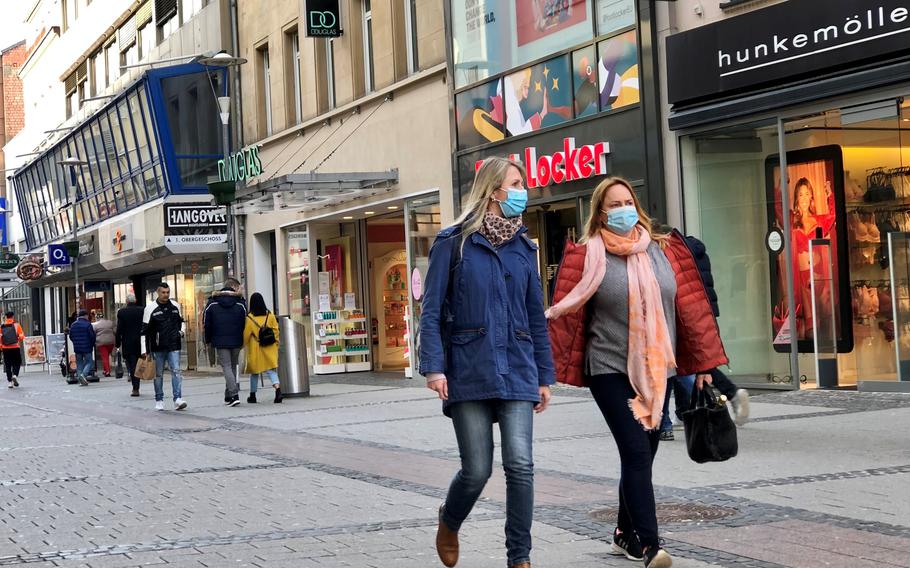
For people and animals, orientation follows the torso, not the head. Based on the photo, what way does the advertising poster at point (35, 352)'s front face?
toward the camera

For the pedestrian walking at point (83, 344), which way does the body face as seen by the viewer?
away from the camera

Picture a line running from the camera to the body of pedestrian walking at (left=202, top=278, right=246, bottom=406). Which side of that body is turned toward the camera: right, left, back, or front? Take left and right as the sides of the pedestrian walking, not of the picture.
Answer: back

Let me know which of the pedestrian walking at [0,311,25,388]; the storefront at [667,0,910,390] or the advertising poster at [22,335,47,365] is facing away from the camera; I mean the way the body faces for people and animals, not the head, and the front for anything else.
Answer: the pedestrian walking

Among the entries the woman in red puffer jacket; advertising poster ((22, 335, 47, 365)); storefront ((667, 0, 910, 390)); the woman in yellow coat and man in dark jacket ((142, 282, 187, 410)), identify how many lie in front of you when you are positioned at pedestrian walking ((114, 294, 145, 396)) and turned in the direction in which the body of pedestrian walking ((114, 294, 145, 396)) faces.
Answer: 1

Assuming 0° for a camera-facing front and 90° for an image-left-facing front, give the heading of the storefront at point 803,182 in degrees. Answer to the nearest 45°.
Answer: approximately 45°

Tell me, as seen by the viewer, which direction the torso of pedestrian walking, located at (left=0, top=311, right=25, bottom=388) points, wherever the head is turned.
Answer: away from the camera

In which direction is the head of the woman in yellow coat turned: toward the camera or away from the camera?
away from the camera

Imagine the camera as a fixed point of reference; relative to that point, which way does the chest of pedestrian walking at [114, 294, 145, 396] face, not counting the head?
away from the camera

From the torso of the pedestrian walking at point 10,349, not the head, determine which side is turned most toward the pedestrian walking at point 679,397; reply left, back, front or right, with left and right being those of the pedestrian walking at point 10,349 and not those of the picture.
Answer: back
